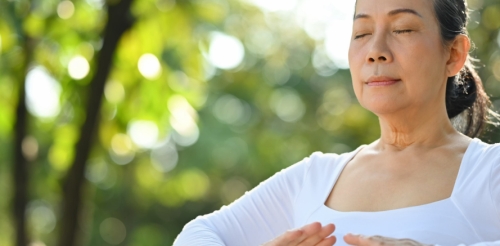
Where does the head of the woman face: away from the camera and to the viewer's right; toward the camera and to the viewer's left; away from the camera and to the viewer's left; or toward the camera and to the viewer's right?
toward the camera and to the viewer's left

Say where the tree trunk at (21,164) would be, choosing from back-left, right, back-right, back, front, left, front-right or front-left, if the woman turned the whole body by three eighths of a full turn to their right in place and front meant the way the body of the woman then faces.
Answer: front-left

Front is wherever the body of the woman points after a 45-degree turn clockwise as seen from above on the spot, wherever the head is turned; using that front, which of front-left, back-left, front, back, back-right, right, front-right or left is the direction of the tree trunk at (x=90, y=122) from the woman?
front-right
